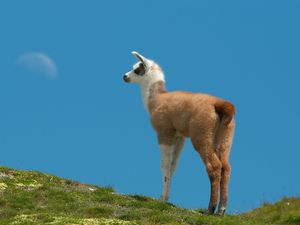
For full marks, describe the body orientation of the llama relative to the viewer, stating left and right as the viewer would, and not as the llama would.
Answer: facing away from the viewer and to the left of the viewer
